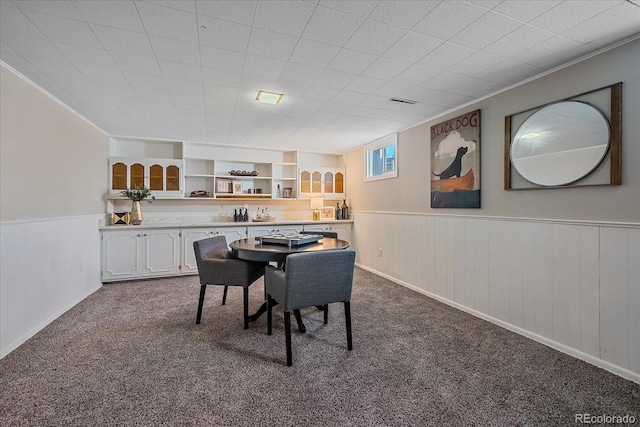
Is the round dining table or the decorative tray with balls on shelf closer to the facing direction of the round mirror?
the round dining table

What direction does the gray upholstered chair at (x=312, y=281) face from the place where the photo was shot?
facing away from the viewer and to the left of the viewer

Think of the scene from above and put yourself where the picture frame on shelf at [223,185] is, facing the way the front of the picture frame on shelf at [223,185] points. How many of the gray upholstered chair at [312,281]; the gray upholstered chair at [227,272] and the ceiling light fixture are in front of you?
3

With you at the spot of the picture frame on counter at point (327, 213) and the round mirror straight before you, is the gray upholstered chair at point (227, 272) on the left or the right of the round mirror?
right

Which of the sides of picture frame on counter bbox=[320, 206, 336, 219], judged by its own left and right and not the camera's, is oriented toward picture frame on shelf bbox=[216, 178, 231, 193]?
right

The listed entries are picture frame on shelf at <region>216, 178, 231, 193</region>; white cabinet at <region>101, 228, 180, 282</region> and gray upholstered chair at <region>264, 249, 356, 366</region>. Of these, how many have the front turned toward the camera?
2

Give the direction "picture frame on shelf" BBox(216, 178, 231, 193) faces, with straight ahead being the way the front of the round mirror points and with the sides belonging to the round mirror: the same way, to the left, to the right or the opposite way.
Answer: to the left

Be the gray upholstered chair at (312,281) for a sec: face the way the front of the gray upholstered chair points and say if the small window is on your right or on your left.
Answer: on your right
